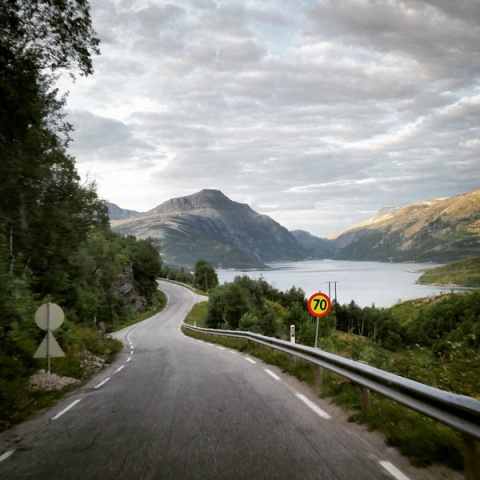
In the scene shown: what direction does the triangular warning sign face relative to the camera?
away from the camera

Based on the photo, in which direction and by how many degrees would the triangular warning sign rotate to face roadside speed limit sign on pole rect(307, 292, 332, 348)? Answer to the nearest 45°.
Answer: approximately 90° to its right
